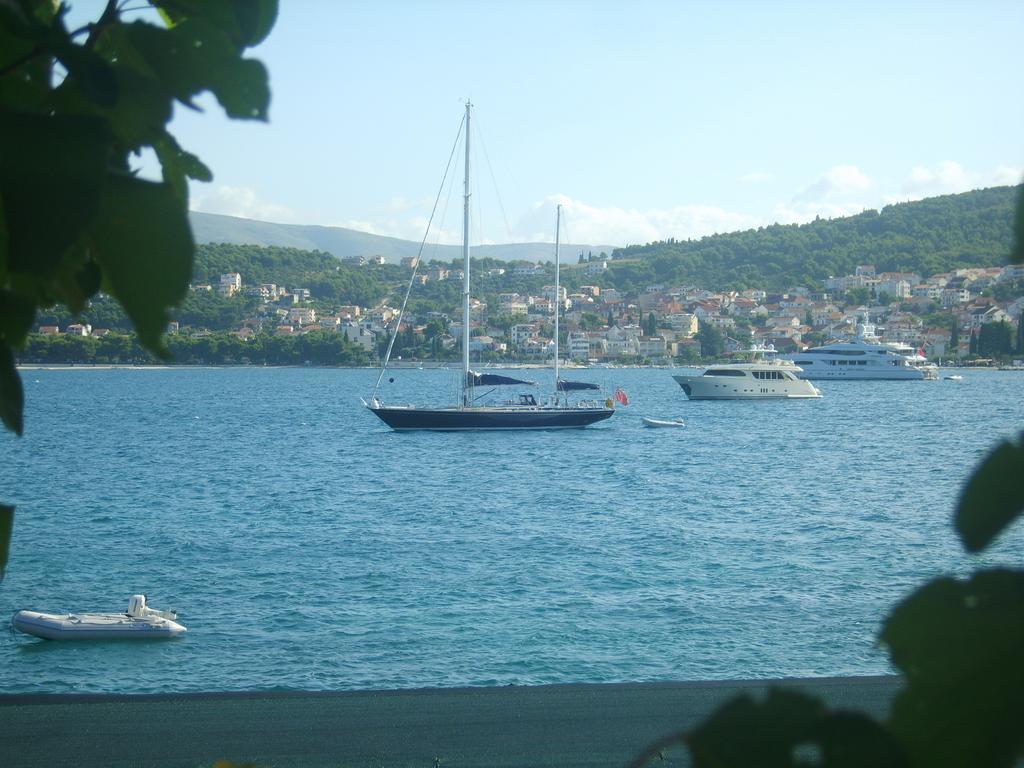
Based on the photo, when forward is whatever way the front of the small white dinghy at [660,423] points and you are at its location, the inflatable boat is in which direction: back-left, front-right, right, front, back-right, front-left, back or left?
left

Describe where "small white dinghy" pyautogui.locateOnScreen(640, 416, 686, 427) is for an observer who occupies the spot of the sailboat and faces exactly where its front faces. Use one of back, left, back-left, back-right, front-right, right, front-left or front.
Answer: back-right

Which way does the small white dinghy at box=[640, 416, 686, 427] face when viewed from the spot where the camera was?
facing to the left of the viewer

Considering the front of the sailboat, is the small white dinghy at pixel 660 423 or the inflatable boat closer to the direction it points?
the inflatable boat

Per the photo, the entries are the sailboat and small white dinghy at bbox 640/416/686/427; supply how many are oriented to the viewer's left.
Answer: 2

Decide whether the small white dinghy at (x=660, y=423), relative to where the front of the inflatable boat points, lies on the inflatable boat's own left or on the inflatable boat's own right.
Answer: on the inflatable boat's own right

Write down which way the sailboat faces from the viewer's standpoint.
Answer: facing to the left of the viewer

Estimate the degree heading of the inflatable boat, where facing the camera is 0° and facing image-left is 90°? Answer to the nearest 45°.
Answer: approximately 90°

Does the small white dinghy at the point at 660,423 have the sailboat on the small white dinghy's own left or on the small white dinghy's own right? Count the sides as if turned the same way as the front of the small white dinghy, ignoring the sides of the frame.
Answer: on the small white dinghy's own left

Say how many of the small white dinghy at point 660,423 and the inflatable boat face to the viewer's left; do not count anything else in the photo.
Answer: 2

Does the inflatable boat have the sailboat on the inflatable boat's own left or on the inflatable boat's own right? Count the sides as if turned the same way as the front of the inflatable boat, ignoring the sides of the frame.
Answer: on the inflatable boat's own right

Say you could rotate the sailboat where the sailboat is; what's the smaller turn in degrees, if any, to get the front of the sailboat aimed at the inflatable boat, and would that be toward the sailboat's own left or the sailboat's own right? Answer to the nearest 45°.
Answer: approximately 90° to the sailboat's own left
